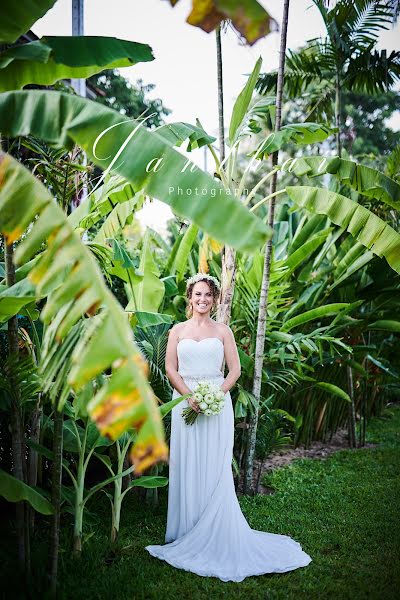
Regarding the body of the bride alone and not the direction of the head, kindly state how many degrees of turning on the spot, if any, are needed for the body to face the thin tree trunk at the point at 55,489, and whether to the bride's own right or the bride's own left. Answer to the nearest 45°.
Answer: approximately 45° to the bride's own right

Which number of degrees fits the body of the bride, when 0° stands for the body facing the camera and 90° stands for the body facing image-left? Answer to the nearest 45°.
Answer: approximately 0°

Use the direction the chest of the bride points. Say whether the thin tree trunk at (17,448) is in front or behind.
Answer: in front

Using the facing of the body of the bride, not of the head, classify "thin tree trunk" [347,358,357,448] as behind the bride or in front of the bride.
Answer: behind
